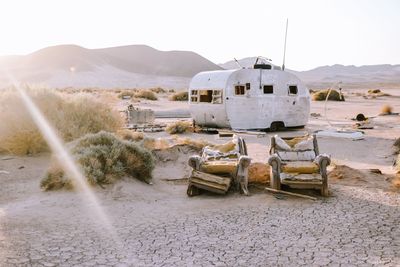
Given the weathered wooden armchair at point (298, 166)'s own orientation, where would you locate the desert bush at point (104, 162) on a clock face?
The desert bush is roughly at 3 o'clock from the weathered wooden armchair.

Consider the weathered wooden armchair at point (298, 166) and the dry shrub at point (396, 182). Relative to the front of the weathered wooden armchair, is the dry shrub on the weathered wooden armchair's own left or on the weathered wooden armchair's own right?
on the weathered wooden armchair's own left

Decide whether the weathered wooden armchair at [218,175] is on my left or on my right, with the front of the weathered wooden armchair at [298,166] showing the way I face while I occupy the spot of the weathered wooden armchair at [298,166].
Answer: on my right

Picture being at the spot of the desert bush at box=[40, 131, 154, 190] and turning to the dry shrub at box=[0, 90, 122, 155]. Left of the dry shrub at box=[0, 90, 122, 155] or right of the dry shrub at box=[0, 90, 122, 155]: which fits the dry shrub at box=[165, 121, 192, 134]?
right

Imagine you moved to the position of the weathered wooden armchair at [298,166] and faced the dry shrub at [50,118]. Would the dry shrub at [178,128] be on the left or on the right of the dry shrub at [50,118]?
right

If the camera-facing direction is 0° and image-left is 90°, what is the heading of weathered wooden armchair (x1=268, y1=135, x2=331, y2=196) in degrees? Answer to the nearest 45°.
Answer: approximately 0°

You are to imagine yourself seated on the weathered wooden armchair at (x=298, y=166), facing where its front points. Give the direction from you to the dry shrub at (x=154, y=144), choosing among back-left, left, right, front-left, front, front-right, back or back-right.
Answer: back-right

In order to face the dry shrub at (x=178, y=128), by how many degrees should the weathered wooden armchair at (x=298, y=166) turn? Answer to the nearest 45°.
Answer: approximately 135° to its right
